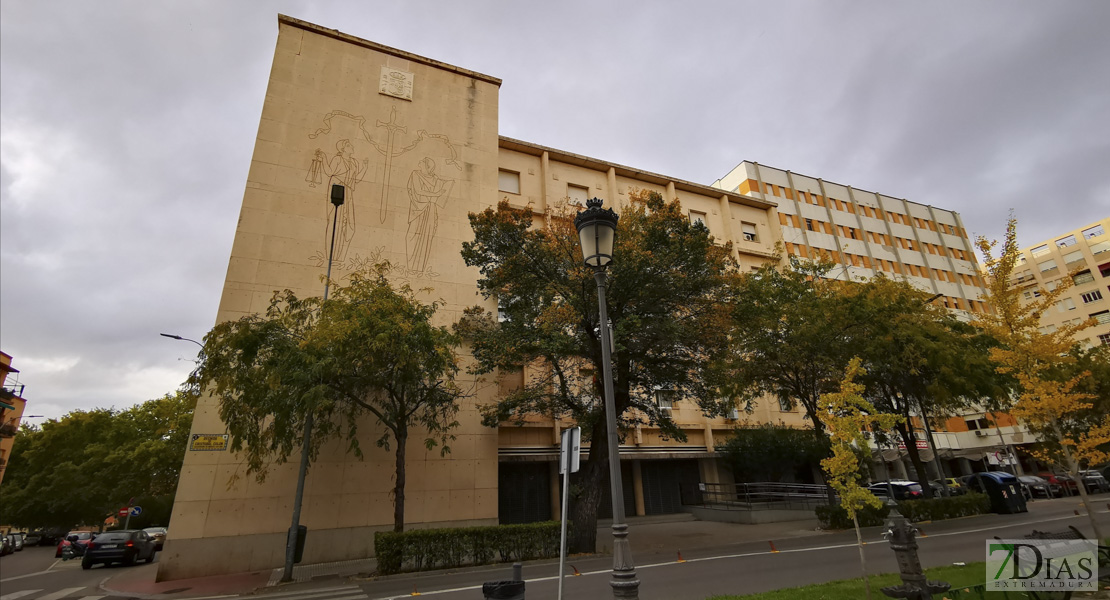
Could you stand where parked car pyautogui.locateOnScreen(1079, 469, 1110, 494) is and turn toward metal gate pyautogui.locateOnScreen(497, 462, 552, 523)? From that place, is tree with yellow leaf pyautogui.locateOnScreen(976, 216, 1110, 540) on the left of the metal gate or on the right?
left

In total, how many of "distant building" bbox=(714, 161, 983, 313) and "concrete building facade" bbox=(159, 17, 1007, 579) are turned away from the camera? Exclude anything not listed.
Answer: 0

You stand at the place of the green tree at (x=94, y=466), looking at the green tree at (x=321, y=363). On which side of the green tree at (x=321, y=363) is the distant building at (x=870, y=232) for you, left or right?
left
